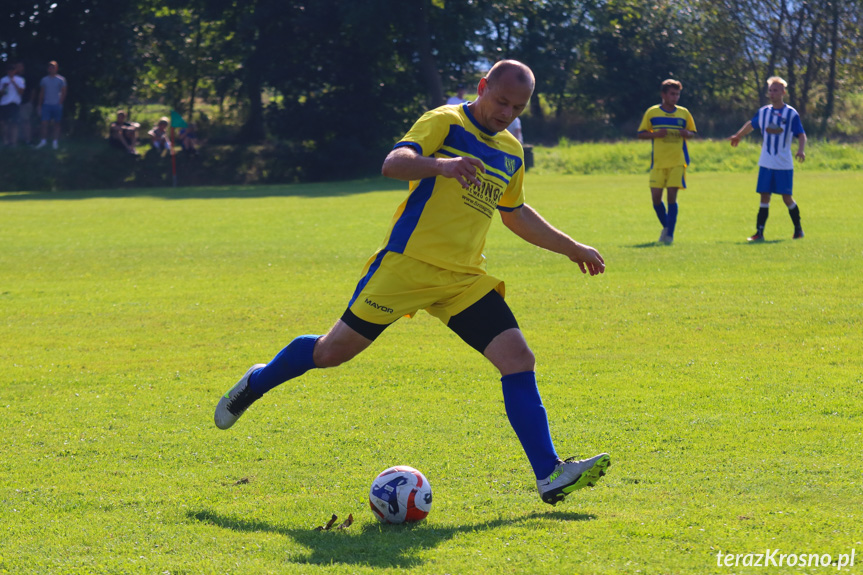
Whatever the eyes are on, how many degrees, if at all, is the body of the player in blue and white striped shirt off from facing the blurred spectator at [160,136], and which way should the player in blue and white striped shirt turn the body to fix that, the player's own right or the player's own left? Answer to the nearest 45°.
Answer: approximately 135° to the player's own right

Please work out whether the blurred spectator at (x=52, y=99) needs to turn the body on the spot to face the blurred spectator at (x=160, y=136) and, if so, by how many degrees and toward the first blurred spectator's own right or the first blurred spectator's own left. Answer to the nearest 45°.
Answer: approximately 135° to the first blurred spectator's own left

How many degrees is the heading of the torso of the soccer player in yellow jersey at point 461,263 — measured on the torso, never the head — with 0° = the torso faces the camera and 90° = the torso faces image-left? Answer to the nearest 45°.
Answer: approximately 315°

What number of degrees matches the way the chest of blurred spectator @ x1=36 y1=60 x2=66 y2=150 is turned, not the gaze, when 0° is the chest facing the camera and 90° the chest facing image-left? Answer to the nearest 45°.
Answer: approximately 0°

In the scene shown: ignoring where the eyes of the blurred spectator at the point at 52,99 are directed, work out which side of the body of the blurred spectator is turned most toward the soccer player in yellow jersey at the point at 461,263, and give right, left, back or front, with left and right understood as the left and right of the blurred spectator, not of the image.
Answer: front

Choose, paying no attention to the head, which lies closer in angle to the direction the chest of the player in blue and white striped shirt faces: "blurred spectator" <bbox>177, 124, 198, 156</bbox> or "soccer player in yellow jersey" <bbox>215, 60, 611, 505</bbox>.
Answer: the soccer player in yellow jersey

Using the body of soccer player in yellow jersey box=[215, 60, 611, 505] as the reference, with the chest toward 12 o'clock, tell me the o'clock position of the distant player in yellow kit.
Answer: The distant player in yellow kit is roughly at 8 o'clock from the soccer player in yellow jersey.

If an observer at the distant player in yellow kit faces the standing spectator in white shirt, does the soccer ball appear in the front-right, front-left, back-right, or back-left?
back-left

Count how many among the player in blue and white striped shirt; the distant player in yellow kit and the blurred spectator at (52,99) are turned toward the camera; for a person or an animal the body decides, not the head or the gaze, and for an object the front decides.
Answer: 3

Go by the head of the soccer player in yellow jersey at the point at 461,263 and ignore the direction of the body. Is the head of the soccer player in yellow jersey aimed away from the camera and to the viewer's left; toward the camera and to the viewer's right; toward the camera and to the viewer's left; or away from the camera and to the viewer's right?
toward the camera and to the viewer's right
